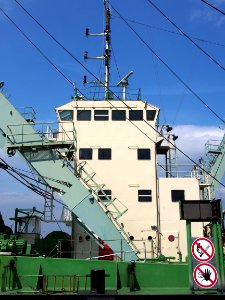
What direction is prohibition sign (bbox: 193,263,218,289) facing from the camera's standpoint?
toward the camera

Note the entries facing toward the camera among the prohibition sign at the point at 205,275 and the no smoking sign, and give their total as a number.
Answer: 2

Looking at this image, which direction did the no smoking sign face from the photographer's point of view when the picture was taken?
facing the viewer
